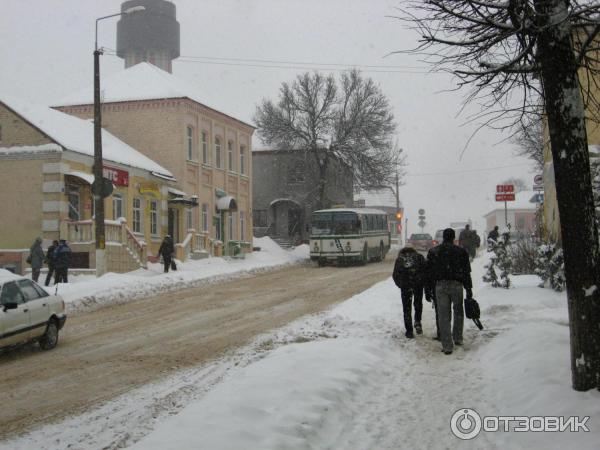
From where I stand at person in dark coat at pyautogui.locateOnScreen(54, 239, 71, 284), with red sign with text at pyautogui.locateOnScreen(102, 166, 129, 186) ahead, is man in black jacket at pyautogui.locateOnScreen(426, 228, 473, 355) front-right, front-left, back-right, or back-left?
back-right

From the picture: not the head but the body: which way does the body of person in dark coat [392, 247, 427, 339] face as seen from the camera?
away from the camera

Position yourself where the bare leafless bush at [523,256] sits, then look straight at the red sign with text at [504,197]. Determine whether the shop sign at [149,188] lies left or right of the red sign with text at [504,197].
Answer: left

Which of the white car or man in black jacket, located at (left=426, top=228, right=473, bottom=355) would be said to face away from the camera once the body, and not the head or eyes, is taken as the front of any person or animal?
the man in black jacket

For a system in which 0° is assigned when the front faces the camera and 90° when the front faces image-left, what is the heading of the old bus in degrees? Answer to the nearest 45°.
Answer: approximately 45°

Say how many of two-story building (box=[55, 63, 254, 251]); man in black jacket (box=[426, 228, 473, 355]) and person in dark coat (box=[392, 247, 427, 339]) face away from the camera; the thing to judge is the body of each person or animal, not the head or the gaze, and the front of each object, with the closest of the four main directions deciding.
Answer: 2

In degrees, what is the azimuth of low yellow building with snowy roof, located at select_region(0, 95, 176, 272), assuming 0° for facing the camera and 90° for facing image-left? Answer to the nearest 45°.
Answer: approximately 315°

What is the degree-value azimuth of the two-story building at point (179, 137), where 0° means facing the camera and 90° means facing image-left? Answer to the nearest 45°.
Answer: approximately 315°

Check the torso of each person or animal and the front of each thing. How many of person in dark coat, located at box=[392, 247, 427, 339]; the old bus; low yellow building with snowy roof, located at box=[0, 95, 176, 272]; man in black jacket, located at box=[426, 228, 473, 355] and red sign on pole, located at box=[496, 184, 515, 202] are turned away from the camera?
2

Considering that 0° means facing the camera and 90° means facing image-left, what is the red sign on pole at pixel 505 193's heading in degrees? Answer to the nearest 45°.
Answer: approximately 0°

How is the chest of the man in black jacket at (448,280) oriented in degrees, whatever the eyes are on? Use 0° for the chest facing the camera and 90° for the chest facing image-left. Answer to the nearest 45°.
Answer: approximately 180°

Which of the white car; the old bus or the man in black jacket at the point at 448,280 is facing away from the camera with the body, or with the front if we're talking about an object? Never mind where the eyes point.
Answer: the man in black jacket
